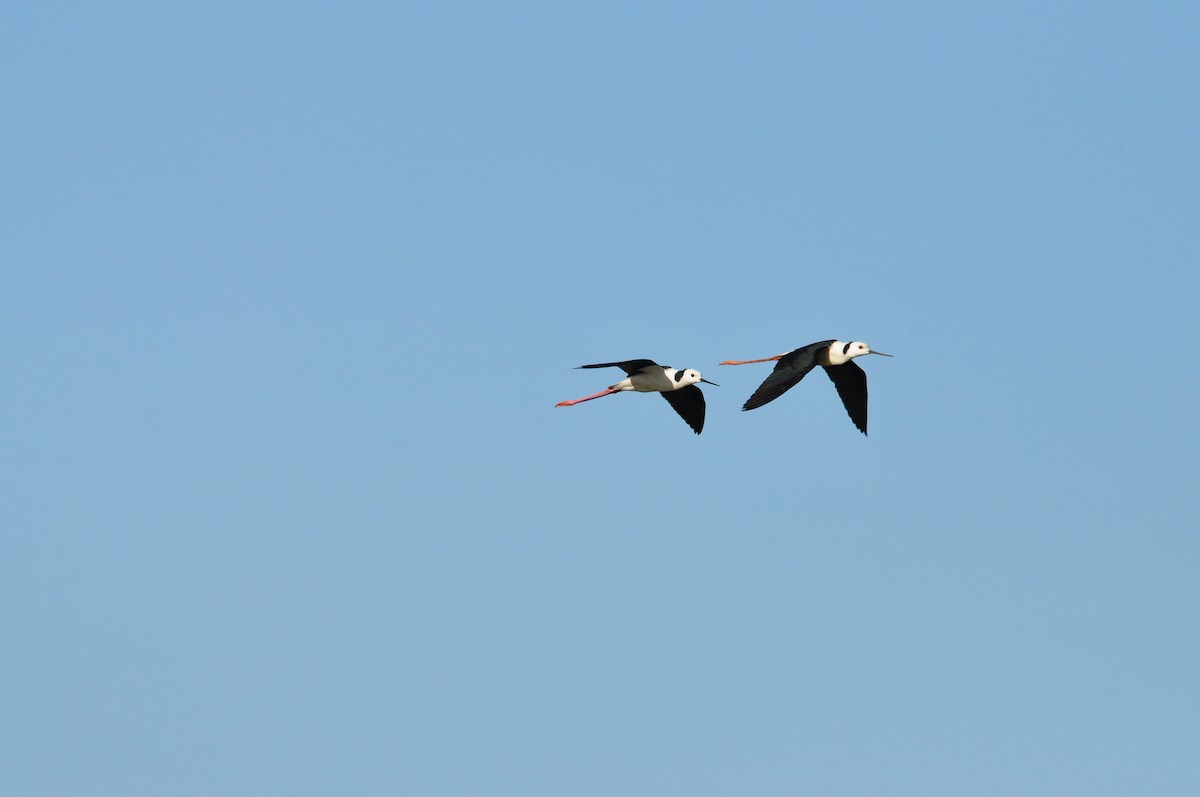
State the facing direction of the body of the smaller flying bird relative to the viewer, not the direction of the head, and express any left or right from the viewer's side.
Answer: facing to the right of the viewer

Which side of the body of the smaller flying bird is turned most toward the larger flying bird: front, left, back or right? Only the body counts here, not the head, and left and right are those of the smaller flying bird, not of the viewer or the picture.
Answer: front
